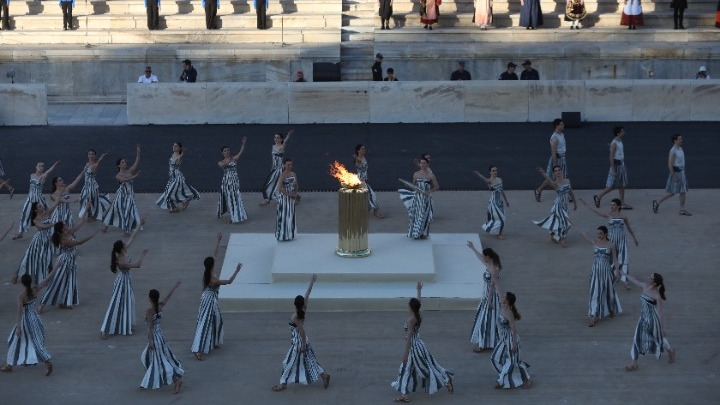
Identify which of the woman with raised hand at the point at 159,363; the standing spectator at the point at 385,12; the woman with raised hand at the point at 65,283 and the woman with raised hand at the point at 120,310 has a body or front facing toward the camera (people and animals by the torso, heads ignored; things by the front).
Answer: the standing spectator

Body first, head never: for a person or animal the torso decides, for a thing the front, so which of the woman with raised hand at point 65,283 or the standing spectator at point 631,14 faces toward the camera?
the standing spectator

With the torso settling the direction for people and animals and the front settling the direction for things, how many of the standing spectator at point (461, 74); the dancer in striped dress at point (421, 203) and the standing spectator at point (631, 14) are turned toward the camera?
3

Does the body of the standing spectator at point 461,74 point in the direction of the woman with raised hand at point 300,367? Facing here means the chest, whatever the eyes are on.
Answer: yes

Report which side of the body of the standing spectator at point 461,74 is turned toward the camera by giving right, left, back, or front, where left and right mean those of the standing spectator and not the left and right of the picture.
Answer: front

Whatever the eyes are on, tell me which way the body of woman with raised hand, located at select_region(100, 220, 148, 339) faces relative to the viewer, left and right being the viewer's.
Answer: facing to the right of the viewer

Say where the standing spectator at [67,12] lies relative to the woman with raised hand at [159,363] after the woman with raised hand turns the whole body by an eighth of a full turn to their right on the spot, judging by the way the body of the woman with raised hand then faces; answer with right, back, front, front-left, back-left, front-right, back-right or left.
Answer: left

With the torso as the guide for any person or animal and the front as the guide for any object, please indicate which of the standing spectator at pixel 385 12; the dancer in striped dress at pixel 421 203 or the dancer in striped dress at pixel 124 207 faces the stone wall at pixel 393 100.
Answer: the standing spectator

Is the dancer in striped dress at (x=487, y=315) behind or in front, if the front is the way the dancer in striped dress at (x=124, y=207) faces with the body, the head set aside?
in front

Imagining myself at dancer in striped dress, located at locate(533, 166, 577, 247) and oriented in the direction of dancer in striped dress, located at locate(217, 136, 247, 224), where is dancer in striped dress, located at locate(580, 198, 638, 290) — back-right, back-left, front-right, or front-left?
back-left

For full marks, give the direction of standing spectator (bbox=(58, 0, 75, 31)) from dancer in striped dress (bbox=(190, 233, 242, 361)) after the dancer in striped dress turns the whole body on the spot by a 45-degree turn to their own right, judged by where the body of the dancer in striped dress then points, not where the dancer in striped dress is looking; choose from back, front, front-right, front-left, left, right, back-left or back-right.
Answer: left

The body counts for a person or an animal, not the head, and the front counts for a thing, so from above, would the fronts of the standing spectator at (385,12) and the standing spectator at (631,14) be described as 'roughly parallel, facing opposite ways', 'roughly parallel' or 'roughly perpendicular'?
roughly parallel

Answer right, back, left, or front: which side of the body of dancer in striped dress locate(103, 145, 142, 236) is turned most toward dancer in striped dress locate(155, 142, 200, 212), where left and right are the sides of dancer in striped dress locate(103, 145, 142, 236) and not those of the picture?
left

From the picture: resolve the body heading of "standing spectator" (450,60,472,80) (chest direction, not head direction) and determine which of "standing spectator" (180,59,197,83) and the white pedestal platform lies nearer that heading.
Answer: the white pedestal platform

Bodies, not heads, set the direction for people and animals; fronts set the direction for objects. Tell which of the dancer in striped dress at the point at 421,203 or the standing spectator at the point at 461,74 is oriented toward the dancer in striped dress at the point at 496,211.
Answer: the standing spectator

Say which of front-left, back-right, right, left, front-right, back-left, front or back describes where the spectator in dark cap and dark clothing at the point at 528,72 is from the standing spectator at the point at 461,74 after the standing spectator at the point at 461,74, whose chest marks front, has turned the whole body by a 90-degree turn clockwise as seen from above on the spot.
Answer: back

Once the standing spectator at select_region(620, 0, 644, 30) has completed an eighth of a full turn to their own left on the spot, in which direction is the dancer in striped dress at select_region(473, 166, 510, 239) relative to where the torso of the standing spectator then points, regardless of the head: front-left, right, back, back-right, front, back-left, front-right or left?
front-right

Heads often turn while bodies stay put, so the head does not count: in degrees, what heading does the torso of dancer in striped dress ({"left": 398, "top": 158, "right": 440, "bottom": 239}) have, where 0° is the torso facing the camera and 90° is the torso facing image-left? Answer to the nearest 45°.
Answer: approximately 0°

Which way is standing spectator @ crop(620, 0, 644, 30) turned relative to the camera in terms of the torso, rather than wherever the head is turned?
toward the camera

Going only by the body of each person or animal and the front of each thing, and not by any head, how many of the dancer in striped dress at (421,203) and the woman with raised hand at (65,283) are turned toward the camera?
1

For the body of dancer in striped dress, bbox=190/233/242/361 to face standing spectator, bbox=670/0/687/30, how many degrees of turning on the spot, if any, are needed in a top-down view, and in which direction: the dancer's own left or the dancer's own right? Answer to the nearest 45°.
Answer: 0° — they already face them
